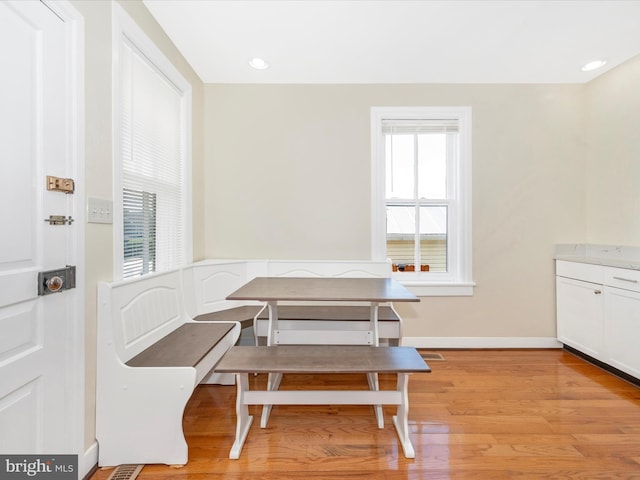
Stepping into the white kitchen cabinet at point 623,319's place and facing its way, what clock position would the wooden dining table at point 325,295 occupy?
The wooden dining table is roughly at 12 o'clock from the white kitchen cabinet.

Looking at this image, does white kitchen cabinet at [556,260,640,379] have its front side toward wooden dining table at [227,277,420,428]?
yes

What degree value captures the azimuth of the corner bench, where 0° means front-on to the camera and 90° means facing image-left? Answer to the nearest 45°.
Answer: approximately 315°

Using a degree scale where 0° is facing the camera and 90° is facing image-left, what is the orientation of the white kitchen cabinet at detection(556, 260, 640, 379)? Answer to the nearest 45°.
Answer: approximately 45°
